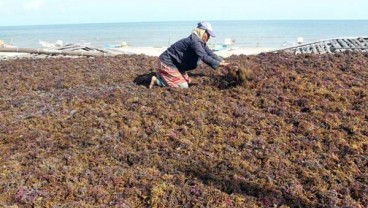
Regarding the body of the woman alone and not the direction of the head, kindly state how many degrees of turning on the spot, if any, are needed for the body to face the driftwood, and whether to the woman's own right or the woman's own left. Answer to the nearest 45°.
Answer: approximately 135° to the woman's own left

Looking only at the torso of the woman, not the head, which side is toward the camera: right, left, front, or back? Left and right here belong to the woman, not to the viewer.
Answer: right

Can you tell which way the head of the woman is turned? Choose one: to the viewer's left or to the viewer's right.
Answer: to the viewer's right
